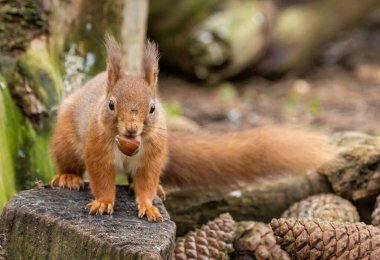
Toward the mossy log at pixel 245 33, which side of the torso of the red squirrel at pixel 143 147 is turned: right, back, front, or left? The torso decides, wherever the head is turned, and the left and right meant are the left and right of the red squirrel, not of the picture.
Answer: back

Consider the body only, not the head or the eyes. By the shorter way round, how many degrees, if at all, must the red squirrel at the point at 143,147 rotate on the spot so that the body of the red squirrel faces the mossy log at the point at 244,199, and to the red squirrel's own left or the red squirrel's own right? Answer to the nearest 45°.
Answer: approximately 135° to the red squirrel's own left

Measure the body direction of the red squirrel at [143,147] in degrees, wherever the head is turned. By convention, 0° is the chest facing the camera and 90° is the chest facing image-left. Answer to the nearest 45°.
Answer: approximately 0°

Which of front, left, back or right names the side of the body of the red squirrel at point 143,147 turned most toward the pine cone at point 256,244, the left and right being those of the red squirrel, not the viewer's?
left

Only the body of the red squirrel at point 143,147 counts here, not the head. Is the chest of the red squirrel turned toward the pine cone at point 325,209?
no

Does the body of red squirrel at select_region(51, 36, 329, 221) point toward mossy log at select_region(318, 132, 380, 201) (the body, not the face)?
no

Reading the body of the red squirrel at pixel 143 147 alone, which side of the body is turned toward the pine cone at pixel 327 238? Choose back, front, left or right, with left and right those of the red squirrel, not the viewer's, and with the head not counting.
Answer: left
